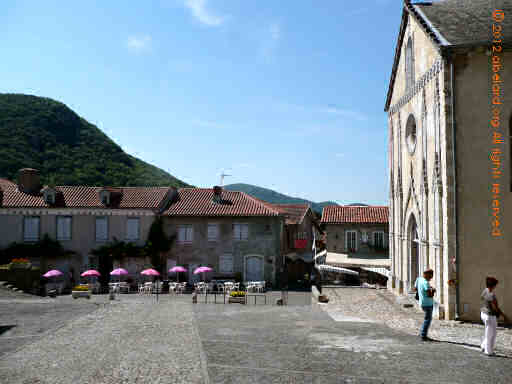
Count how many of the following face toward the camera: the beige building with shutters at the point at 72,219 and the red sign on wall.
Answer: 2

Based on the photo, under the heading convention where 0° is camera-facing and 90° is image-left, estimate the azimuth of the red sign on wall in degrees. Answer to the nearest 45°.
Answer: approximately 0°

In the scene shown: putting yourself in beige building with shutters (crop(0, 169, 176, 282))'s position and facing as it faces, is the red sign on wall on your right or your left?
on your left

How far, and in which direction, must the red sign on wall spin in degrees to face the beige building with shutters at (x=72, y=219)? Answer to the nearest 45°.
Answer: approximately 45° to its right
